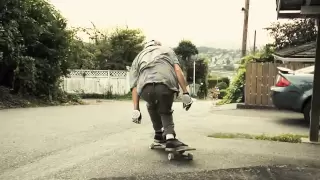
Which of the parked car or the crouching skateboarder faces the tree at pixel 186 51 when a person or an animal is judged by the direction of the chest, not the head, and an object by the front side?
the crouching skateboarder

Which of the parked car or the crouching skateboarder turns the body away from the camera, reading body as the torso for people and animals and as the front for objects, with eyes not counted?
the crouching skateboarder

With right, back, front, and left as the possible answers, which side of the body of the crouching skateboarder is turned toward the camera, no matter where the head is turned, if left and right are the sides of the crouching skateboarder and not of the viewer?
back

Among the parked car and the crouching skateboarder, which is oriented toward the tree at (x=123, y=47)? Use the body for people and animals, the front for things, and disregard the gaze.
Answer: the crouching skateboarder

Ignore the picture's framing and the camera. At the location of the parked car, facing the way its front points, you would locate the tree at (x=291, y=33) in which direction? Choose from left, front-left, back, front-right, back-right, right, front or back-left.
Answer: left

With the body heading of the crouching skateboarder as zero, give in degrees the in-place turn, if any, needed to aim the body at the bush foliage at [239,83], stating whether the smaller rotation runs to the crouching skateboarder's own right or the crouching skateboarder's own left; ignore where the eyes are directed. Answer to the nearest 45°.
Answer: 0° — they already face it
